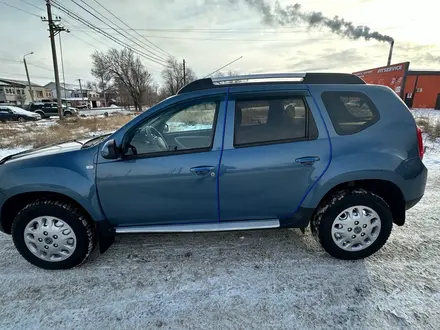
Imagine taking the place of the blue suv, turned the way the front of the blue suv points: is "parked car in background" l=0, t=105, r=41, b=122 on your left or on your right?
on your right

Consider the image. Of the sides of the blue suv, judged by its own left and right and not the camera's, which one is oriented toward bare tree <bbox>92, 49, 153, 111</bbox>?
right

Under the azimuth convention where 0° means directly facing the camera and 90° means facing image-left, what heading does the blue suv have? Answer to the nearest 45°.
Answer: approximately 90°

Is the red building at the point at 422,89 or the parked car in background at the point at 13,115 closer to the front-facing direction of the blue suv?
the parked car in background

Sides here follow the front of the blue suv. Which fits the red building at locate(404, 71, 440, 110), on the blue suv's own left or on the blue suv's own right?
on the blue suv's own right
